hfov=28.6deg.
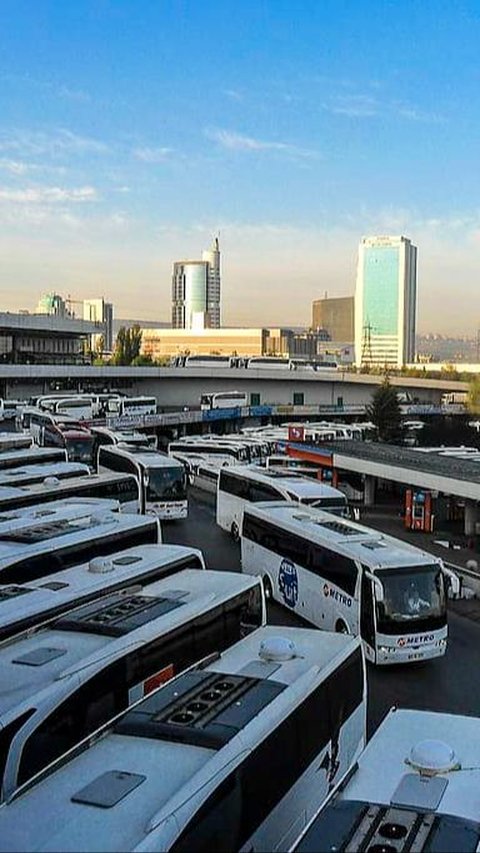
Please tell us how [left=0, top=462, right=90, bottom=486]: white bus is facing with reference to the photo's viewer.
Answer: facing to the right of the viewer

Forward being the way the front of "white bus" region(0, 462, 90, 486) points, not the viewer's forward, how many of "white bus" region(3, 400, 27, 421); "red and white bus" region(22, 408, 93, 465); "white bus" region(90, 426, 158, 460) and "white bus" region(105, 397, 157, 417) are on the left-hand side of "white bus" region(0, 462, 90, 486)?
4
